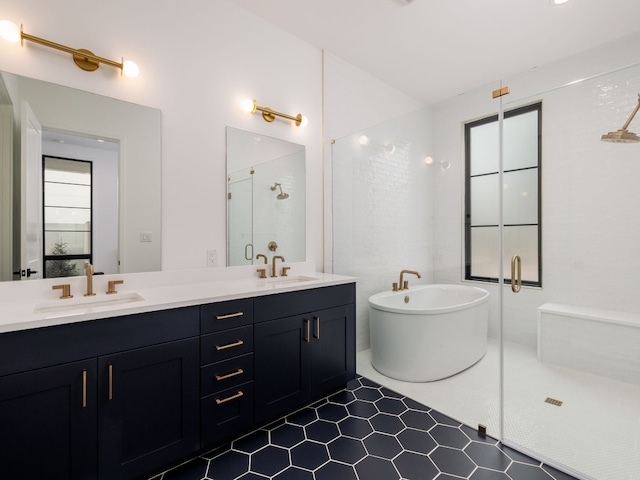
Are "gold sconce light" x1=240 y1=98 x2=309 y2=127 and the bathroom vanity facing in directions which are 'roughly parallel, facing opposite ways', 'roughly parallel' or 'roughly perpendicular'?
roughly parallel

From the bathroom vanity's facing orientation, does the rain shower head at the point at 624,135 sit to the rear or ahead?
ahead

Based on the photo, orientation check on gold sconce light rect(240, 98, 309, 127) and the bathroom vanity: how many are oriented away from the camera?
0

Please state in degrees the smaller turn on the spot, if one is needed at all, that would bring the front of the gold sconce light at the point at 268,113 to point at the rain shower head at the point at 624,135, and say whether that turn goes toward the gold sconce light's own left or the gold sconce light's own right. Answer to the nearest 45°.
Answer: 0° — it already faces it

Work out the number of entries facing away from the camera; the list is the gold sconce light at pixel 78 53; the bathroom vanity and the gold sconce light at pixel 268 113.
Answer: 0

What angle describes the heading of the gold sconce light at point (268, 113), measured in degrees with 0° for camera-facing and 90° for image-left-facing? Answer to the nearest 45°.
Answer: approximately 315°

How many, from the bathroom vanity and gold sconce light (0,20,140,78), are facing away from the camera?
0

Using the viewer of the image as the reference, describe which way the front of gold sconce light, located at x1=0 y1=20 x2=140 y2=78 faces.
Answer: facing the viewer and to the right of the viewer

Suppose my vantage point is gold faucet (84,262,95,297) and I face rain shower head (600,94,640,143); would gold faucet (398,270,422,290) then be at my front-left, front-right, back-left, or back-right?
front-left

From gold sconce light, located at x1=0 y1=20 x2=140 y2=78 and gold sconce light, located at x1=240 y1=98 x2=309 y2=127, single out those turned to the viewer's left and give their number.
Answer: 0

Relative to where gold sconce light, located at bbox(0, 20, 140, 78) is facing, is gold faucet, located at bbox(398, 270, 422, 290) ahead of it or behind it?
ahead
